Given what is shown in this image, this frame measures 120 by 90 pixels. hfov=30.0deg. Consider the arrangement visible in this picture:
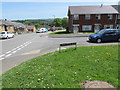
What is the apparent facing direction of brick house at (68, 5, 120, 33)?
toward the camera

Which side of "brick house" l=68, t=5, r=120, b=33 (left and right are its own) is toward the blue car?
front

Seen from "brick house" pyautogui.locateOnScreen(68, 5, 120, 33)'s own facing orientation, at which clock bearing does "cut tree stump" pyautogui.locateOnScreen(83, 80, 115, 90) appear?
The cut tree stump is roughly at 12 o'clock from the brick house.
